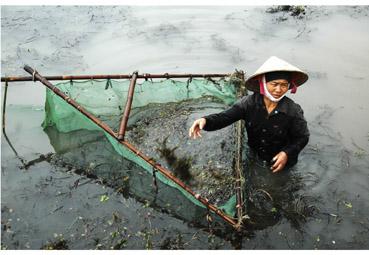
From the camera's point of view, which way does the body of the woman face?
toward the camera

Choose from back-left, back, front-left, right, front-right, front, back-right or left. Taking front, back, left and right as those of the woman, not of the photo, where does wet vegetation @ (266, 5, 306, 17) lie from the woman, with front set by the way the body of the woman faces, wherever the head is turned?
back

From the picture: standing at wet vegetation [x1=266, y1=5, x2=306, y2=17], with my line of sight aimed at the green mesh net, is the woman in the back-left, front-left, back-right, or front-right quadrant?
front-left
